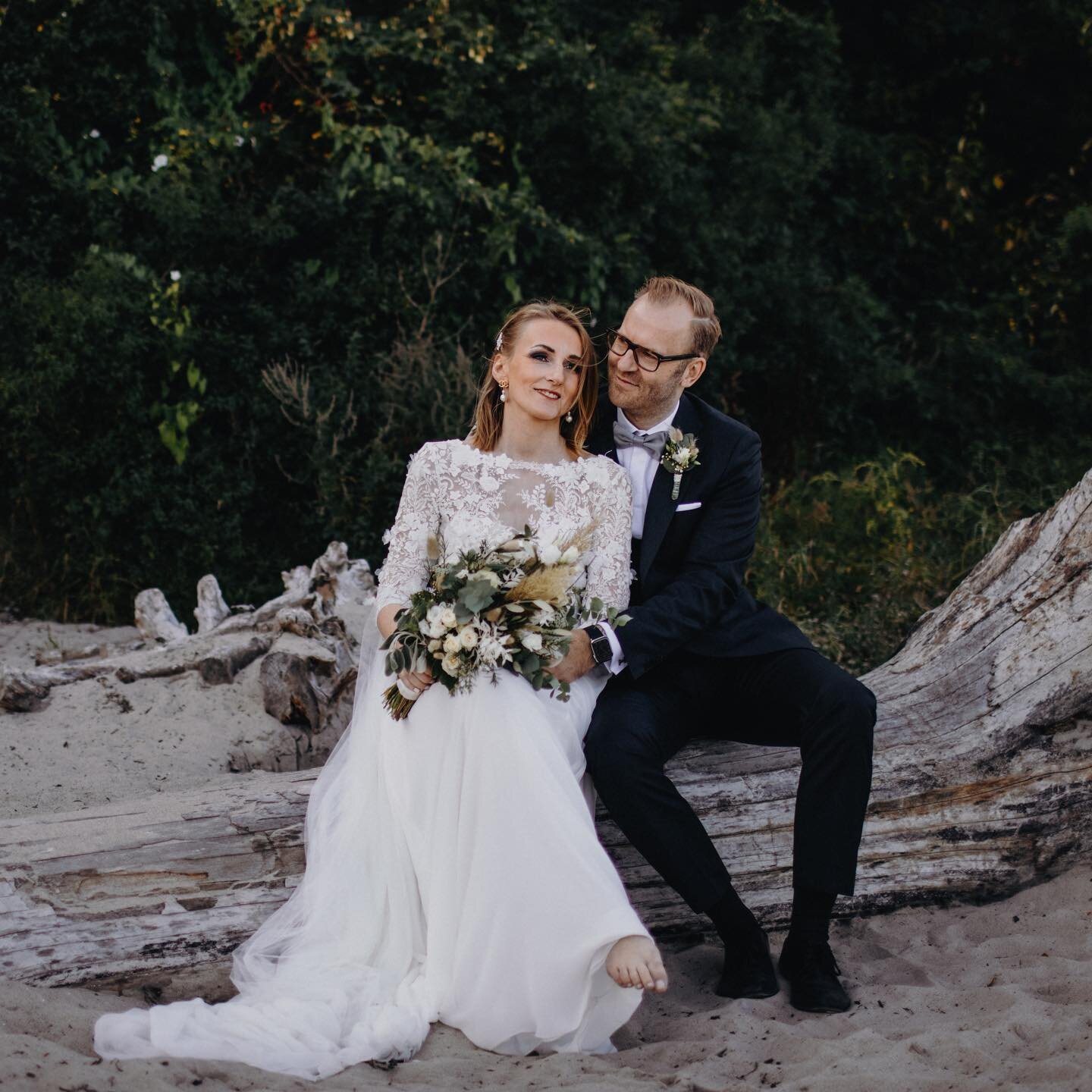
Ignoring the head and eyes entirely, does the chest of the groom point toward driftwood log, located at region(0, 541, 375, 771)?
no

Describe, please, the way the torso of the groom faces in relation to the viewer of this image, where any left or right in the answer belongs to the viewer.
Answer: facing the viewer and to the left of the viewer

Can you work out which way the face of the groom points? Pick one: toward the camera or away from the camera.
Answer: toward the camera

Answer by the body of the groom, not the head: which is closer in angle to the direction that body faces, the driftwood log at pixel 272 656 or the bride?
the bride

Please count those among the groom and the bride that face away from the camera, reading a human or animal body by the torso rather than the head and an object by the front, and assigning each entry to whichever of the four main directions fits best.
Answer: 0

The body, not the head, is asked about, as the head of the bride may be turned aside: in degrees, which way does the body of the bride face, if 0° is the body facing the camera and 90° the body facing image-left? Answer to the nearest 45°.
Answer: approximately 0°

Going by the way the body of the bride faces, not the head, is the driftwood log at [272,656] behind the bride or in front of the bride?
behind
